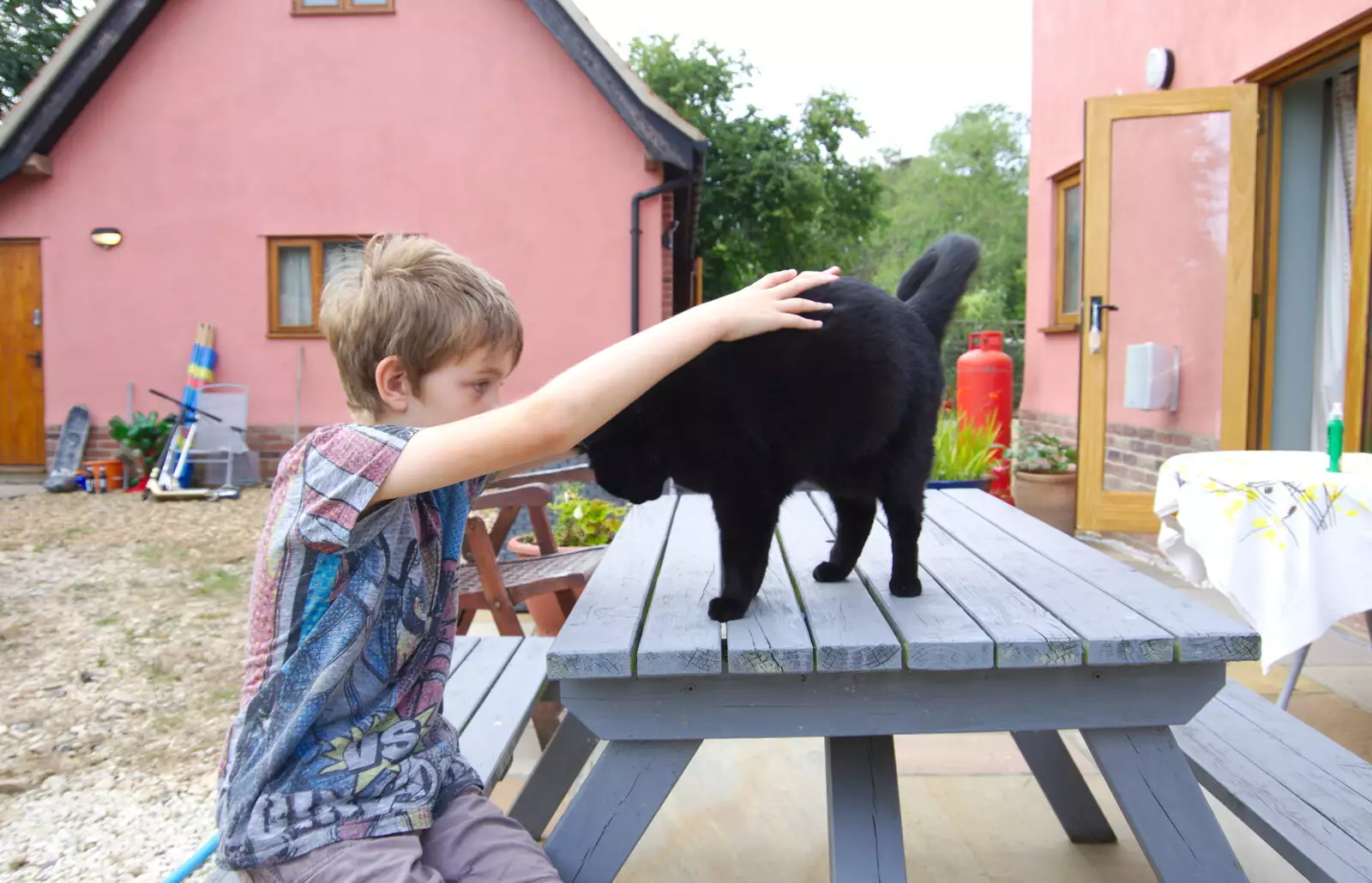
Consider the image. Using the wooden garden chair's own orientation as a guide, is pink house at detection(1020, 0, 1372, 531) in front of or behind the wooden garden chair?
in front

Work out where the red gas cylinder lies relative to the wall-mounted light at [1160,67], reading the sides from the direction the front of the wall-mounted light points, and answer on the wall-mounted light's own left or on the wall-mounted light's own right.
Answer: on the wall-mounted light's own right

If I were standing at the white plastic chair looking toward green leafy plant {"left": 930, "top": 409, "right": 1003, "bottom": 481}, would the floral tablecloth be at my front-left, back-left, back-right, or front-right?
front-right

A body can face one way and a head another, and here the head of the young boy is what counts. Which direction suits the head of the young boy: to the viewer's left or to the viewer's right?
to the viewer's right

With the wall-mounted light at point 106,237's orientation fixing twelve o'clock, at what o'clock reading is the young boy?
The young boy is roughly at 12 o'clock from the wall-mounted light.

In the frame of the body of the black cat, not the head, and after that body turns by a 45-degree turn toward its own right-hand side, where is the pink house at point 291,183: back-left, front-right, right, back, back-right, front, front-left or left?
front

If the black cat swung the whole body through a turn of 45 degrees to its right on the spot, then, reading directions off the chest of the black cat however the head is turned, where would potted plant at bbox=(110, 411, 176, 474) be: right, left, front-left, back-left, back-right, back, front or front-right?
front

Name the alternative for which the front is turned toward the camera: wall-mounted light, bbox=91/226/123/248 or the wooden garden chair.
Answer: the wall-mounted light

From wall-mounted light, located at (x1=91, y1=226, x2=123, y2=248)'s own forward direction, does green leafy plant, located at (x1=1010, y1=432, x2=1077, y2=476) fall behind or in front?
in front

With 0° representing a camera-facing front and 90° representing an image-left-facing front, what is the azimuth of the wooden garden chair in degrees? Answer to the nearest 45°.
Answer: approximately 270°

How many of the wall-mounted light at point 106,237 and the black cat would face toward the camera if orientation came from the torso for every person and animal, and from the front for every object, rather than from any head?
1

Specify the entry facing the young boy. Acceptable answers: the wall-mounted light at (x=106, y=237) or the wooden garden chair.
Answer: the wall-mounted light

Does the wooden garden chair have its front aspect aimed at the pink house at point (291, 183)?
no

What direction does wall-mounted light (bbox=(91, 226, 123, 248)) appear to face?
toward the camera

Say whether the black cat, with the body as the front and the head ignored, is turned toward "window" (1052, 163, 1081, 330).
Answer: no

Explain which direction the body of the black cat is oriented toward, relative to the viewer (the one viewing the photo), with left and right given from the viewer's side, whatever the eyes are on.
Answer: facing to the left of the viewer

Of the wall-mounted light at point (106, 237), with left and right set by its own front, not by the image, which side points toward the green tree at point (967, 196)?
left

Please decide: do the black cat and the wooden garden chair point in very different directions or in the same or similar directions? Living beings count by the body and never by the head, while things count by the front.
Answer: very different directions
